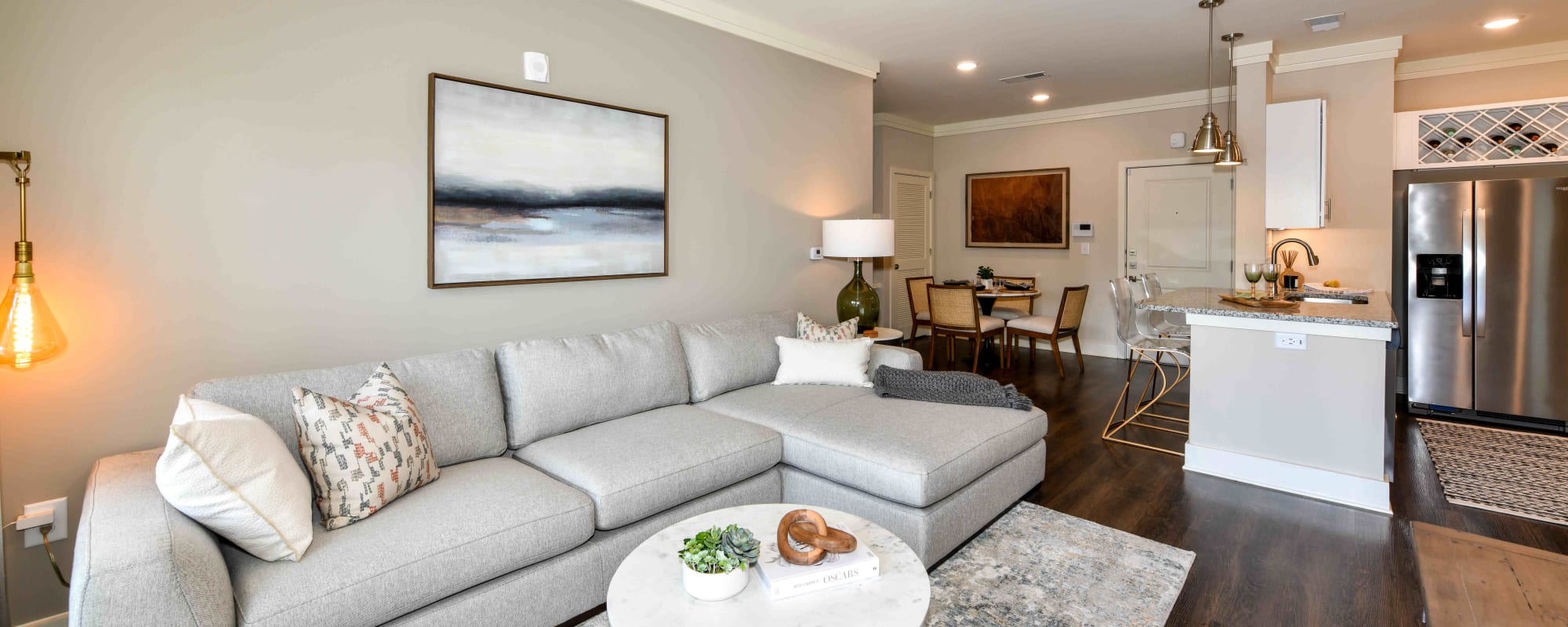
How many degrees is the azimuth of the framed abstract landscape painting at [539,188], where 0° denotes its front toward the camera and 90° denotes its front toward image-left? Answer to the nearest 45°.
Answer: approximately 315°

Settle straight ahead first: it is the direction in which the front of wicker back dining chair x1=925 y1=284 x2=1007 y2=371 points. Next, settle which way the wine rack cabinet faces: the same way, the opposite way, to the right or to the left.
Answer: the opposite way

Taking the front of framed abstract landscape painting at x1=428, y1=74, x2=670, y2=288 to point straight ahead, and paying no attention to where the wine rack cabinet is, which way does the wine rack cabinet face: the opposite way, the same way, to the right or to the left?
to the right

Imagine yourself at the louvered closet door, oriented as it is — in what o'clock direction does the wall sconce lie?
The wall sconce is roughly at 2 o'clock from the louvered closet door.

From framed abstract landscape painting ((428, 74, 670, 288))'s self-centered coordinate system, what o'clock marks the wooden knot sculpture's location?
The wooden knot sculpture is roughly at 1 o'clock from the framed abstract landscape painting.

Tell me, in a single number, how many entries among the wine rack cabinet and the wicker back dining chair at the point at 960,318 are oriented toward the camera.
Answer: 1

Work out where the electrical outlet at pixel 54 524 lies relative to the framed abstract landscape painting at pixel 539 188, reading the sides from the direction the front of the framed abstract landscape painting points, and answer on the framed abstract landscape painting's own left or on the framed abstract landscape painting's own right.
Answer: on the framed abstract landscape painting's own right
